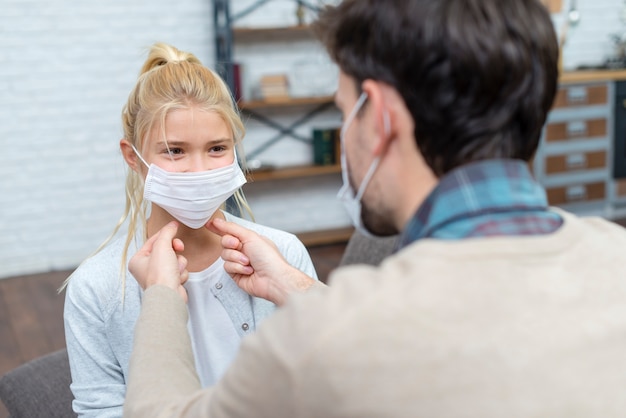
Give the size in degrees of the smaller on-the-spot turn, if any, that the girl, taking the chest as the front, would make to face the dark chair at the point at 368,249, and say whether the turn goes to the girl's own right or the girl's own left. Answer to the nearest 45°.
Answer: approximately 90° to the girl's own left

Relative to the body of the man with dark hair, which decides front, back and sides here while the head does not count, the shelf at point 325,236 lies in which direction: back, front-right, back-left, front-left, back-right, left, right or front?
front-right

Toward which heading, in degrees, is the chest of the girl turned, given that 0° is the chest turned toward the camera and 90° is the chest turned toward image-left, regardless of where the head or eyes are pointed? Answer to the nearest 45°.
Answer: approximately 315°

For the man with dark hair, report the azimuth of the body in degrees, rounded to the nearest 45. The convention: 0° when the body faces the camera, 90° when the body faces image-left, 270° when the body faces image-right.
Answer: approximately 135°

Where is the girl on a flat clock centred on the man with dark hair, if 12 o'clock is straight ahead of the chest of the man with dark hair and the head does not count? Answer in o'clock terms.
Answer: The girl is roughly at 12 o'clock from the man with dark hair.

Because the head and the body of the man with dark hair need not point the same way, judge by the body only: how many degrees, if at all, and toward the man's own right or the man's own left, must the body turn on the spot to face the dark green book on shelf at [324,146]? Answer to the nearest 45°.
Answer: approximately 45° to the man's own right

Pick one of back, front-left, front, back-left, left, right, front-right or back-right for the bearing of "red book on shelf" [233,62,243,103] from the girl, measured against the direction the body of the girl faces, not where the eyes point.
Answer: back-left

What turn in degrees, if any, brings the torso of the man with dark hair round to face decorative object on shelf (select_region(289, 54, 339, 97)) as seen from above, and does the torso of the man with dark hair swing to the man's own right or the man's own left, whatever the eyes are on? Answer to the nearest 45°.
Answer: approximately 45° to the man's own right

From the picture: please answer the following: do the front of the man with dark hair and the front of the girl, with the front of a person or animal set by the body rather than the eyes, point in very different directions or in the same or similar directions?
very different directions

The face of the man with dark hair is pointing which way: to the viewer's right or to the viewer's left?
to the viewer's left
